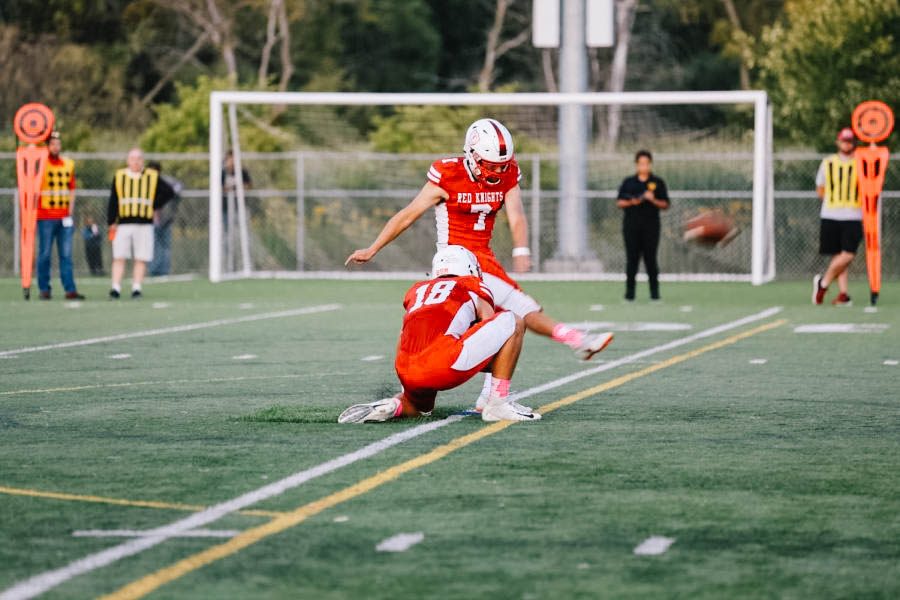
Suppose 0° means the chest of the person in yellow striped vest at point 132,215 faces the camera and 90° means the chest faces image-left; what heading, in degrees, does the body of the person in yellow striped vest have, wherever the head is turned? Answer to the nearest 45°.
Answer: approximately 0°

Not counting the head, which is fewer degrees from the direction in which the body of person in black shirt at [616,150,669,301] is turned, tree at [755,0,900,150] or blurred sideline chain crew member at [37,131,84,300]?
the blurred sideline chain crew member

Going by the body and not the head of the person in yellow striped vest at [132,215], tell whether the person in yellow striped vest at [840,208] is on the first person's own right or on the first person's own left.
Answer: on the first person's own left

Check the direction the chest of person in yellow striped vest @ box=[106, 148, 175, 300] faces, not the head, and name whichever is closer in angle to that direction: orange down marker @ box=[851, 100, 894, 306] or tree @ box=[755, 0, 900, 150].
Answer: the orange down marker
